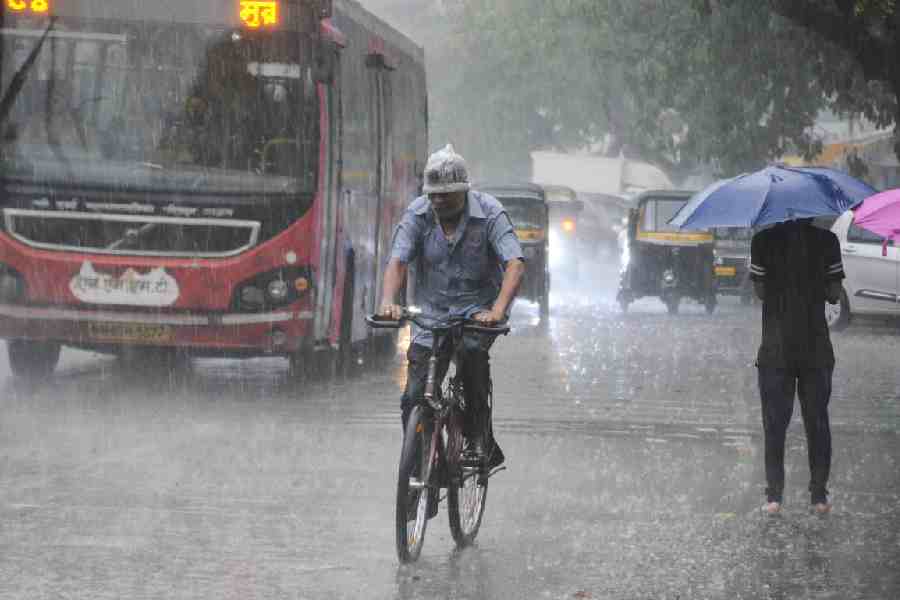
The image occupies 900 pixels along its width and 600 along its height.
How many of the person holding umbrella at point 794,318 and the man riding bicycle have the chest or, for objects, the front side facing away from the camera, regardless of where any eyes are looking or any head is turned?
1

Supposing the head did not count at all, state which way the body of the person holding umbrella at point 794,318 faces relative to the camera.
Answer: away from the camera

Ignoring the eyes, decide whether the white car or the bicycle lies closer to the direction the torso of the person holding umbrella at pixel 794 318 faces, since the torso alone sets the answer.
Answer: the white car

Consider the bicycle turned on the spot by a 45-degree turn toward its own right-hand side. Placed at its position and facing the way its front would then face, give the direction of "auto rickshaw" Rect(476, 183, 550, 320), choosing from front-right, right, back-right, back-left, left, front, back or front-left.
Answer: back-right

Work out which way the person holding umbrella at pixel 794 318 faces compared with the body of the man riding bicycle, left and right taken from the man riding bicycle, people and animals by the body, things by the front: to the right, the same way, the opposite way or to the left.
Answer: the opposite way

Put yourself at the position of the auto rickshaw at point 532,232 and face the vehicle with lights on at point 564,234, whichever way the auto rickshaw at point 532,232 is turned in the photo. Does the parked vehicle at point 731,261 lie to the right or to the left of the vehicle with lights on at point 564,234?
right

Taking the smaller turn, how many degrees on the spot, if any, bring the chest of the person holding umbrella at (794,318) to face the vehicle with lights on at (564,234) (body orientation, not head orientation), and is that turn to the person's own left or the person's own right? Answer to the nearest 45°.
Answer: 0° — they already face it

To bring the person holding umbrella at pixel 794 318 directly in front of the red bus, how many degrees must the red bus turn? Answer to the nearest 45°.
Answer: approximately 45° to its left
